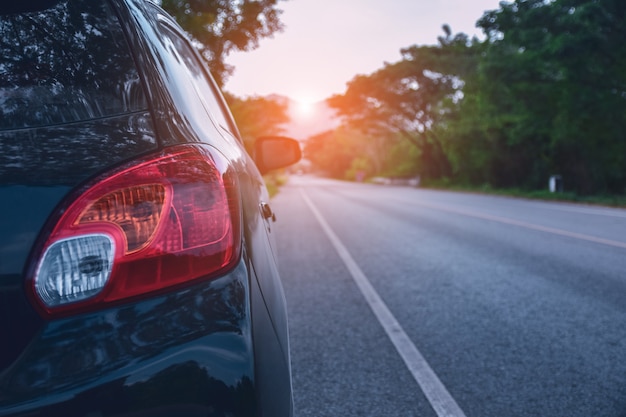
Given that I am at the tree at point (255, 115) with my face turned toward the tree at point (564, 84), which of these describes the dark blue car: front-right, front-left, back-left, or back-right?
front-right

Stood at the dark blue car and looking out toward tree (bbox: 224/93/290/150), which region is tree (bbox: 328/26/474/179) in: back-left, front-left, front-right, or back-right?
front-right

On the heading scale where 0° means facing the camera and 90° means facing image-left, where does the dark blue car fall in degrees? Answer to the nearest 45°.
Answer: approximately 180°

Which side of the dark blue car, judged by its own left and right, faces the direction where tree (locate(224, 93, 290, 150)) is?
front

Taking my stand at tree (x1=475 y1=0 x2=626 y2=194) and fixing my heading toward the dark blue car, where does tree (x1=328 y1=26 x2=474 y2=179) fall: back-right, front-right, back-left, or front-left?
back-right

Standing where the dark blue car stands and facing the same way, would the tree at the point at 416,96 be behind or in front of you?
in front

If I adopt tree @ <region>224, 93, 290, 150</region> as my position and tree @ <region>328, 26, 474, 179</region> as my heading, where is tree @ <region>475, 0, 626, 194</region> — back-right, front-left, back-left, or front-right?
front-right

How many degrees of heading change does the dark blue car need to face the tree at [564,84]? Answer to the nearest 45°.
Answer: approximately 45° to its right

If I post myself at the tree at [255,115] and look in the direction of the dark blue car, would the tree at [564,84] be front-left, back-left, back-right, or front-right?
front-left
